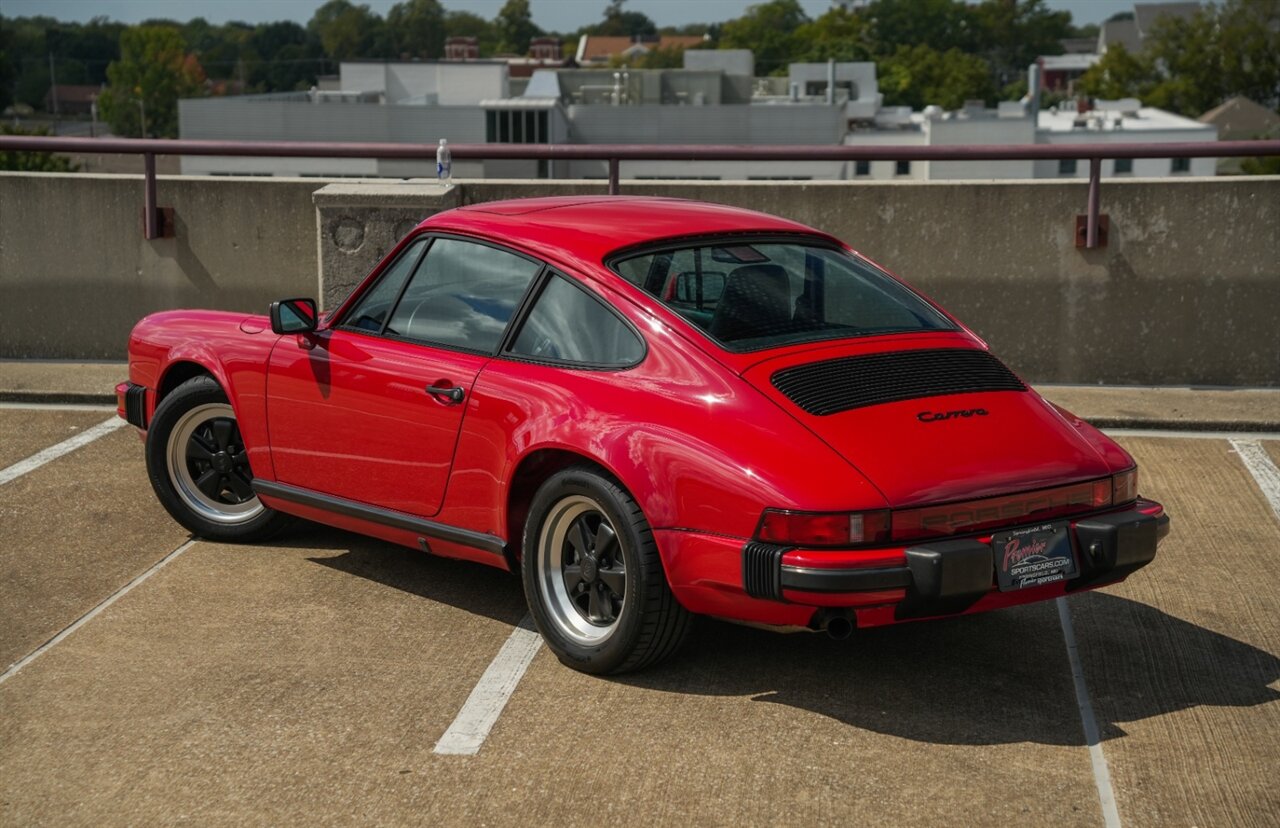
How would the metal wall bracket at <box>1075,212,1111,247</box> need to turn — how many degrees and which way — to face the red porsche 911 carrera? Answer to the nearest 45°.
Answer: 0° — it already faces it

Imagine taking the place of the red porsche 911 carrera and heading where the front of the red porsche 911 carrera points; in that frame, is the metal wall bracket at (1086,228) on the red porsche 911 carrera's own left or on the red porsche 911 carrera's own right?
on the red porsche 911 carrera's own right

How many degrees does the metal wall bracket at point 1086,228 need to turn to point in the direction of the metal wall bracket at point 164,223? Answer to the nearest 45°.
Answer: approximately 90° to its right

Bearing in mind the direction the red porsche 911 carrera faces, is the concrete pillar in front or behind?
in front

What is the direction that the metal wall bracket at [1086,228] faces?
toward the camera

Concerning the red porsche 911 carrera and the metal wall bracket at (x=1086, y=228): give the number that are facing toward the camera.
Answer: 1

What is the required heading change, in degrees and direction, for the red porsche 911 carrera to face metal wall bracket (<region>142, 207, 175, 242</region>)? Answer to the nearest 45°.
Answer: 0° — it already faces it

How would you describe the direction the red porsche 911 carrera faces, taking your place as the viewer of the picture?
facing away from the viewer and to the left of the viewer

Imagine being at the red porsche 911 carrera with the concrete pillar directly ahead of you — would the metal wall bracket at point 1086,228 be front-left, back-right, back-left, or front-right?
front-right

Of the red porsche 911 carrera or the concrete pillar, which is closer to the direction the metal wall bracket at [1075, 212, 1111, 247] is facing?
the red porsche 911 carrera

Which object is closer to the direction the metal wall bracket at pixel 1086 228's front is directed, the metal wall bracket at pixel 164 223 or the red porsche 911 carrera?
the red porsche 911 carrera
